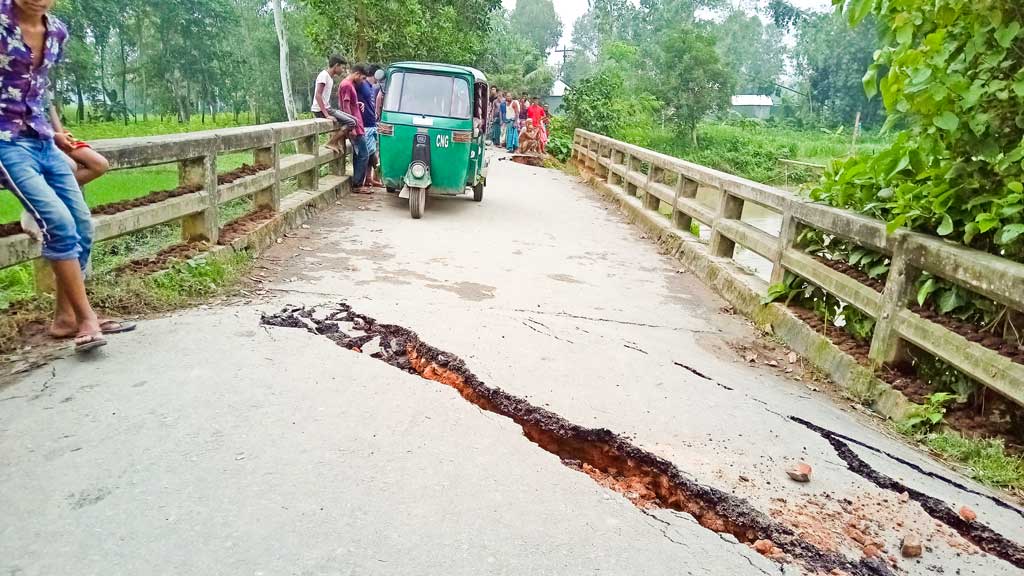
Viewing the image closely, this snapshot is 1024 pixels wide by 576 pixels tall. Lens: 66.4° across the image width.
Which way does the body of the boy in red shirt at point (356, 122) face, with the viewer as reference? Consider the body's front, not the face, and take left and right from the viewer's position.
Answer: facing to the right of the viewer

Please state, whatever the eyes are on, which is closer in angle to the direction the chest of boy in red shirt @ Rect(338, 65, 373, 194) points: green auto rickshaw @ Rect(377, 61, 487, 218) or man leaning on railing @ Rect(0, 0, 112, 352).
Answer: the green auto rickshaw

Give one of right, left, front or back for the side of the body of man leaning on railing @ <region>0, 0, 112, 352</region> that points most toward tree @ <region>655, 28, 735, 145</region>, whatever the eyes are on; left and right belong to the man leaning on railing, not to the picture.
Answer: left

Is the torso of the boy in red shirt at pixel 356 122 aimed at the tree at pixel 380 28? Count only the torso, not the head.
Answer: no

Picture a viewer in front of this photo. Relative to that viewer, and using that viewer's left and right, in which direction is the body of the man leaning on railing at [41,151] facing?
facing the viewer and to the right of the viewer

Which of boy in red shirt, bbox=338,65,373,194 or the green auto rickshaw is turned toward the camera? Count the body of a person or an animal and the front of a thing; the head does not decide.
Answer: the green auto rickshaw

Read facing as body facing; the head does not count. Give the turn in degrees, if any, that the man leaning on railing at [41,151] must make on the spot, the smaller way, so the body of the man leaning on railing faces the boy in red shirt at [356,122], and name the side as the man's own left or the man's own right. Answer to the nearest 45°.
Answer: approximately 90° to the man's own left

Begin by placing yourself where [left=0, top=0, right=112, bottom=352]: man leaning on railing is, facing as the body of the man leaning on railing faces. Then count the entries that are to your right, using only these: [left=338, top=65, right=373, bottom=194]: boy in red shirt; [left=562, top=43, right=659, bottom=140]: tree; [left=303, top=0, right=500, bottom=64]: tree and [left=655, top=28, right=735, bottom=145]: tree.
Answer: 0

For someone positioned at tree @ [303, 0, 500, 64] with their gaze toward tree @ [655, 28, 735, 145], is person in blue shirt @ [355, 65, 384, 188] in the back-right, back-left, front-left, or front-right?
back-right

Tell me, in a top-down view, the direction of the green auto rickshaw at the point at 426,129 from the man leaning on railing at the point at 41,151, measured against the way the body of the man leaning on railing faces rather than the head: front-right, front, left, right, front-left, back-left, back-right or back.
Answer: left

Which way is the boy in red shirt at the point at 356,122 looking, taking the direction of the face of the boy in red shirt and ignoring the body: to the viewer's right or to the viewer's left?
to the viewer's right

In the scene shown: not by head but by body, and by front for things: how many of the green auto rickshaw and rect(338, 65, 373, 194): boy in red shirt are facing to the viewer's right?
1

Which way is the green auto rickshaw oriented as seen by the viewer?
toward the camera

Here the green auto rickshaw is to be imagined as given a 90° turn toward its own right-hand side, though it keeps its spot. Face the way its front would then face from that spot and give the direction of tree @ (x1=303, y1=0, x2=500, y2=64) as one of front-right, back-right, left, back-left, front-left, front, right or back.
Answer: right

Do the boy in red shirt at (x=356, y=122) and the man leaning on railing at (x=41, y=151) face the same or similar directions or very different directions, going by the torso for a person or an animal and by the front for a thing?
same or similar directions
